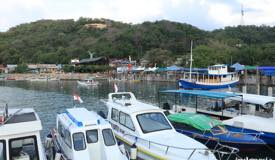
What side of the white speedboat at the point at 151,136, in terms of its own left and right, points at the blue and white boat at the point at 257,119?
left

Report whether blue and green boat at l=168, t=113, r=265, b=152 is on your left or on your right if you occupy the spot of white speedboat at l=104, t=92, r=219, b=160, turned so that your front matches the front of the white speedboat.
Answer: on your left

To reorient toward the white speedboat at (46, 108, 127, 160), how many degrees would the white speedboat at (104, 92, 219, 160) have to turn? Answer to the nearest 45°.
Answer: approximately 90° to its right

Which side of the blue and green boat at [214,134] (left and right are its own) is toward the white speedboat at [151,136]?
right

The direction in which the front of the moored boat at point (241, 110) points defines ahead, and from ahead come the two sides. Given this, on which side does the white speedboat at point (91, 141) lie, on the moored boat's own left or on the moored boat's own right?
on the moored boat's own right

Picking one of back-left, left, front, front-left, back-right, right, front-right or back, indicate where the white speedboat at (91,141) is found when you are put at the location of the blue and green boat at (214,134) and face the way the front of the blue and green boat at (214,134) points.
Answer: right

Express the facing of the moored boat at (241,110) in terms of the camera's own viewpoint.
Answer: facing the viewer and to the right of the viewer

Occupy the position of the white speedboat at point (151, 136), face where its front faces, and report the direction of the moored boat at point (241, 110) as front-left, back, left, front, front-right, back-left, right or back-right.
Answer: left

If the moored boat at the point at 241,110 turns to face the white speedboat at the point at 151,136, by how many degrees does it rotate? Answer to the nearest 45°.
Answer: approximately 90° to its right
